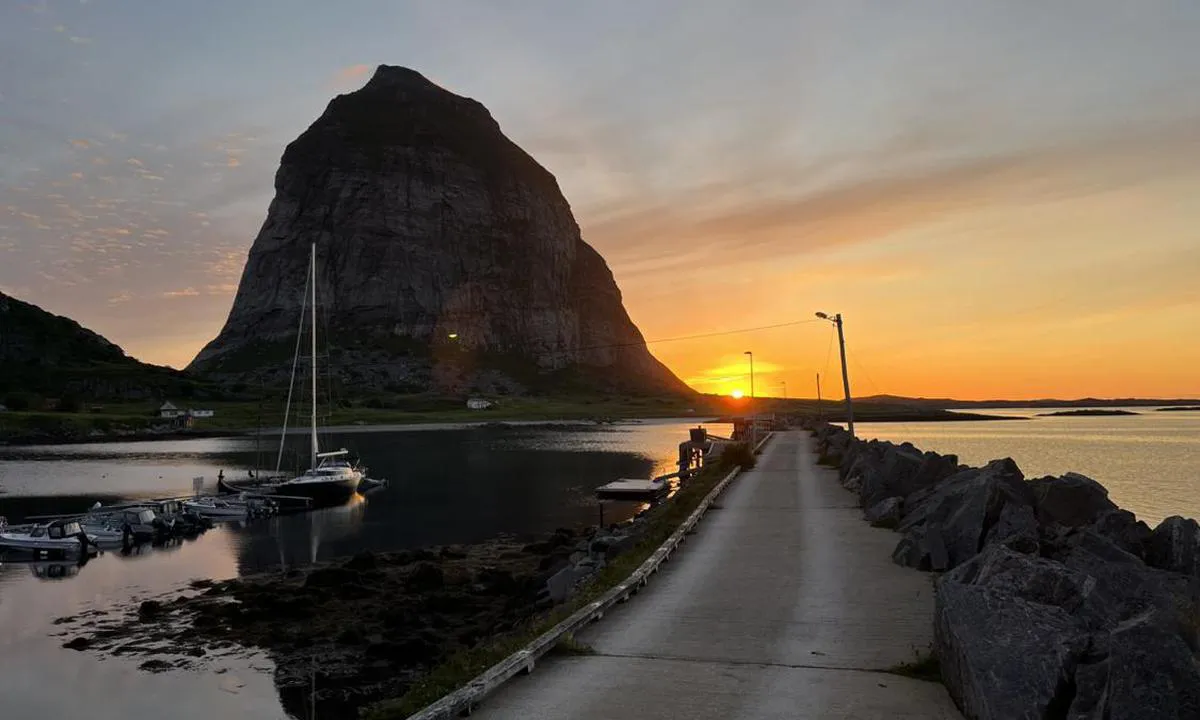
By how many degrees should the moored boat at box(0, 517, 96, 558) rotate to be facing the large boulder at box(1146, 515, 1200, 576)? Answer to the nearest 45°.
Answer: approximately 135° to its left

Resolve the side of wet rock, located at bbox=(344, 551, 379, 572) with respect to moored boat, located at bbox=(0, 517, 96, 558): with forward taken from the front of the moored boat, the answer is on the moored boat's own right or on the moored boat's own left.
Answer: on the moored boat's own left

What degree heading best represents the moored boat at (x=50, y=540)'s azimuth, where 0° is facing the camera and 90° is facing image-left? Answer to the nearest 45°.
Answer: approximately 90°

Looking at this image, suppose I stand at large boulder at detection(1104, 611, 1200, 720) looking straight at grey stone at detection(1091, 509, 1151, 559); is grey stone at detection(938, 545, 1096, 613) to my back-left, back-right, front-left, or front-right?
front-left

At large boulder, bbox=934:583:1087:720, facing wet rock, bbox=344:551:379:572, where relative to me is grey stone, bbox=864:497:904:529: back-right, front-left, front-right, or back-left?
front-right

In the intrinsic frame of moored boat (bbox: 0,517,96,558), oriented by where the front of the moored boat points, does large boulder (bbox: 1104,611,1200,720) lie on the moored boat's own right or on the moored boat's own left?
on the moored boat's own left

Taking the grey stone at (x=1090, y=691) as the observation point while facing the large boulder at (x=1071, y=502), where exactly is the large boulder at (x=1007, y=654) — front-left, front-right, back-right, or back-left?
front-left

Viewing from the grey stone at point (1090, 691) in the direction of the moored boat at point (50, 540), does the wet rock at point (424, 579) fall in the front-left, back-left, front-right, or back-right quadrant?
front-right
